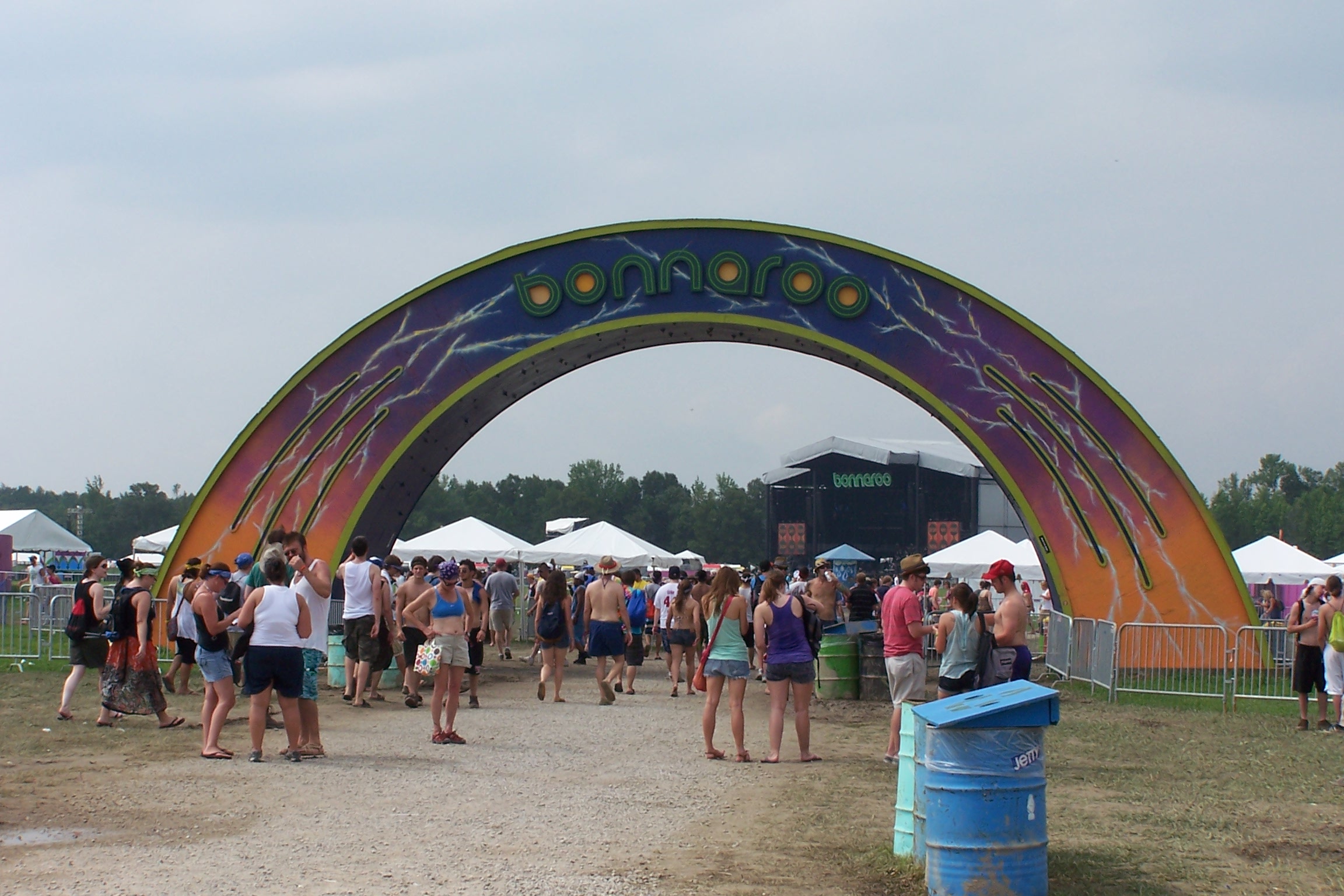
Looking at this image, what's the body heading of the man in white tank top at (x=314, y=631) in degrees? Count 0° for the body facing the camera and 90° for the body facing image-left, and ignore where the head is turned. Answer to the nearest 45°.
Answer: approximately 45°

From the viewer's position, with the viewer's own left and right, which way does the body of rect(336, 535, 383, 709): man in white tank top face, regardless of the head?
facing away from the viewer

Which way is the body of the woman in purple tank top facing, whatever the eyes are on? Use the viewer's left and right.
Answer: facing away from the viewer

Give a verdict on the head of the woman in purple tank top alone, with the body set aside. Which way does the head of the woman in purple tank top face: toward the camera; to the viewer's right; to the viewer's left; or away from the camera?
away from the camera

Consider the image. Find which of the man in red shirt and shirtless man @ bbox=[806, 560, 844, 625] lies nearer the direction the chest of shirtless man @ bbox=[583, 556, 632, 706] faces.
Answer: the shirtless man

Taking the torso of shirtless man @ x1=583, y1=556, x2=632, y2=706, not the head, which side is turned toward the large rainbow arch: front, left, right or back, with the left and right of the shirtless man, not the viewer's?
front

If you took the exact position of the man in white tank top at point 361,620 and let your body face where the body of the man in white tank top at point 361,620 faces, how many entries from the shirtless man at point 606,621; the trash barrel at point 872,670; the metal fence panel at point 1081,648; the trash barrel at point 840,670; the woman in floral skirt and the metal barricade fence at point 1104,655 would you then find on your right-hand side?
5

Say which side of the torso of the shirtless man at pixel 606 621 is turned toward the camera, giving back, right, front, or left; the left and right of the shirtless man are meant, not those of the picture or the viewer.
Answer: back

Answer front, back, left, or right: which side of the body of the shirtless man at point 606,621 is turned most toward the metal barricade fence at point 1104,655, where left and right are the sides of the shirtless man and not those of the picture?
right

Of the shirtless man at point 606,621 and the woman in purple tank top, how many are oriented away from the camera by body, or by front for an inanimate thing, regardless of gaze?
2

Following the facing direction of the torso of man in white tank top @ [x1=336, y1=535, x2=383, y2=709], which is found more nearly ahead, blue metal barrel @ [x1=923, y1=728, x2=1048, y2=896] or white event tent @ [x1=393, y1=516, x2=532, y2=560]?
the white event tent

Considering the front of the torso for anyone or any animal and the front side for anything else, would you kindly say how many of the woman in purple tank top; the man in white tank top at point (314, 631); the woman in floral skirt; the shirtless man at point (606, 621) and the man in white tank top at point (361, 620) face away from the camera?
3

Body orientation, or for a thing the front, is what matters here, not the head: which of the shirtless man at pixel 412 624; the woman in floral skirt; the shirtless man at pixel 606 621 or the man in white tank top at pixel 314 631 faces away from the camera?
the shirtless man at pixel 606 621
